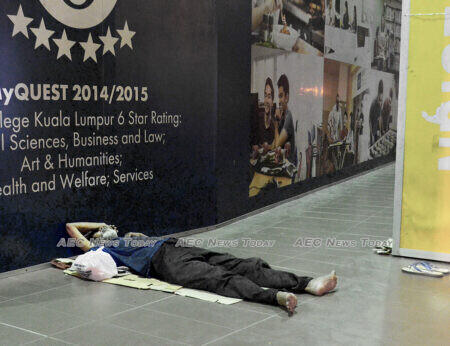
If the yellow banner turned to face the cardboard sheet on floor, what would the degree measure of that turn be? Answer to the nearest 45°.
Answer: approximately 45° to its right

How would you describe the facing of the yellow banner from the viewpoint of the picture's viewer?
facing the viewer

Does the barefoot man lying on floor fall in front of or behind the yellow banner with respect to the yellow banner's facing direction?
in front

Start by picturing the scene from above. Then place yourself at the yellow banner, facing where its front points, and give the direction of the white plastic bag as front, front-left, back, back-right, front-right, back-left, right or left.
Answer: front-right
